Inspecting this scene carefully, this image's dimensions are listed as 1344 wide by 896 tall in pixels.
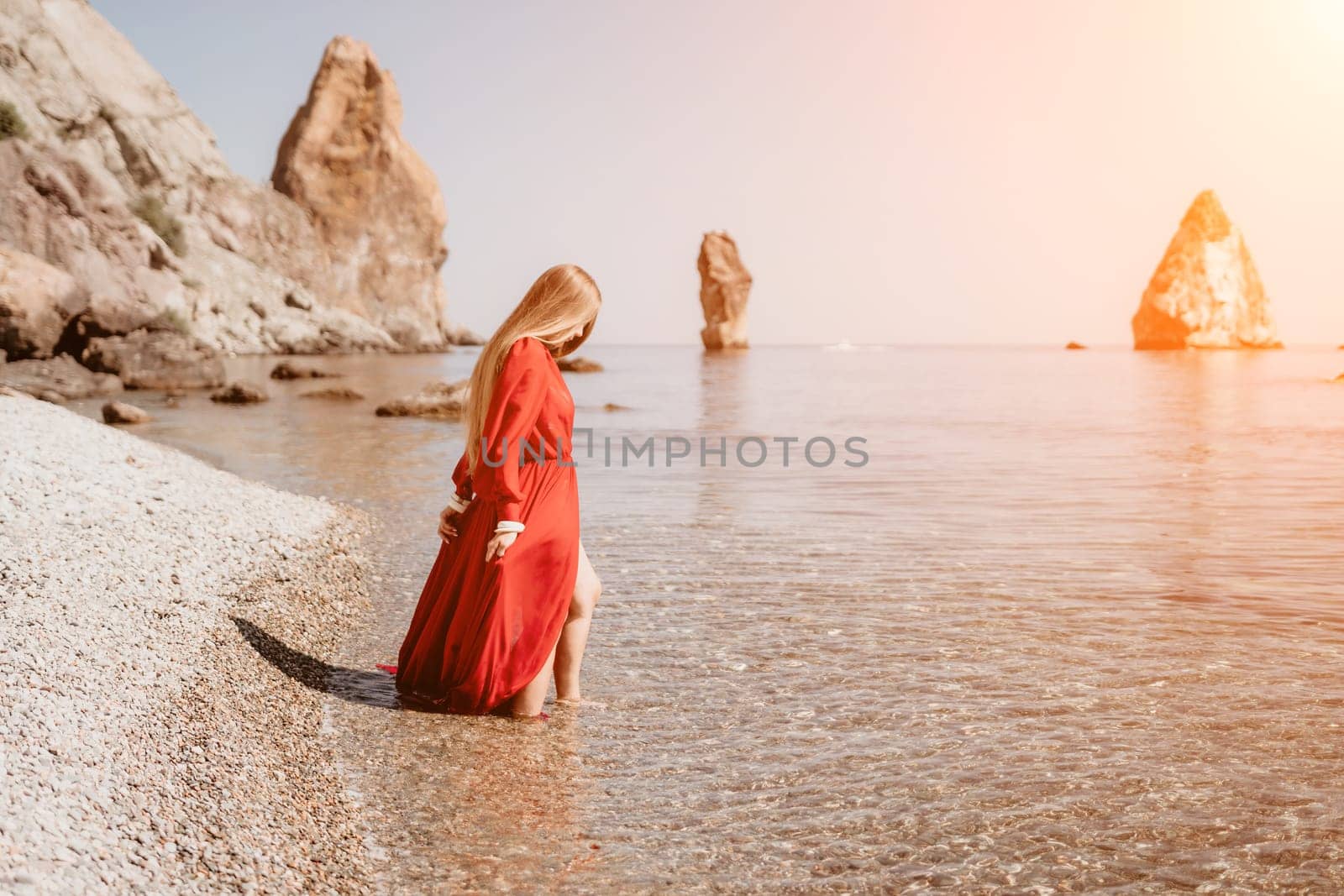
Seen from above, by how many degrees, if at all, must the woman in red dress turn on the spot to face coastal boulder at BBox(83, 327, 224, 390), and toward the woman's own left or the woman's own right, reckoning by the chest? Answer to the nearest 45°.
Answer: approximately 90° to the woman's own left

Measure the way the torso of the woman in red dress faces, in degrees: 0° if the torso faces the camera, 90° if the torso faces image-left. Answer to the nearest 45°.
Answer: approximately 270°

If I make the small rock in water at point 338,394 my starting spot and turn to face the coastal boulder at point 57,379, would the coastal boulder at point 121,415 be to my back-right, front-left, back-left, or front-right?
front-left

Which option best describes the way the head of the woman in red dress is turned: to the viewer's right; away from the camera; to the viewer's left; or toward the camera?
to the viewer's right

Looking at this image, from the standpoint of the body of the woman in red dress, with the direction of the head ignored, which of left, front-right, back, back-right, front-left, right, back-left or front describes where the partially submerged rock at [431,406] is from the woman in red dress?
left

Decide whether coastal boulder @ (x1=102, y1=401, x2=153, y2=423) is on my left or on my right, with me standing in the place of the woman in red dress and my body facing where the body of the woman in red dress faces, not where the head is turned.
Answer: on my left

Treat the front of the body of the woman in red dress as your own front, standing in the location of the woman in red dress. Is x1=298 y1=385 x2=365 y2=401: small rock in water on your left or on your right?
on your left
